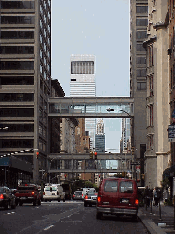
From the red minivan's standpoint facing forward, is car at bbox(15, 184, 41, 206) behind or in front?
in front

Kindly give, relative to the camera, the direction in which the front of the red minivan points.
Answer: facing away from the viewer

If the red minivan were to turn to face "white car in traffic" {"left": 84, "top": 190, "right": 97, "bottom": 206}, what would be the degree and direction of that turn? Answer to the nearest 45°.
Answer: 0° — it already faces it

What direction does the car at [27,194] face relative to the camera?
away from the camera

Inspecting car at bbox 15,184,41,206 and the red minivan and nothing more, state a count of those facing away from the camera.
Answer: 2

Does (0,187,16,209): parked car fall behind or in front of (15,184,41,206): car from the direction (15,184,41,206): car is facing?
behind

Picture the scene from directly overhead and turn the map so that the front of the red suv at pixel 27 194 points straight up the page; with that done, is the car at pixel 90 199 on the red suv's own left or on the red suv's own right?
on the red suv's own right
